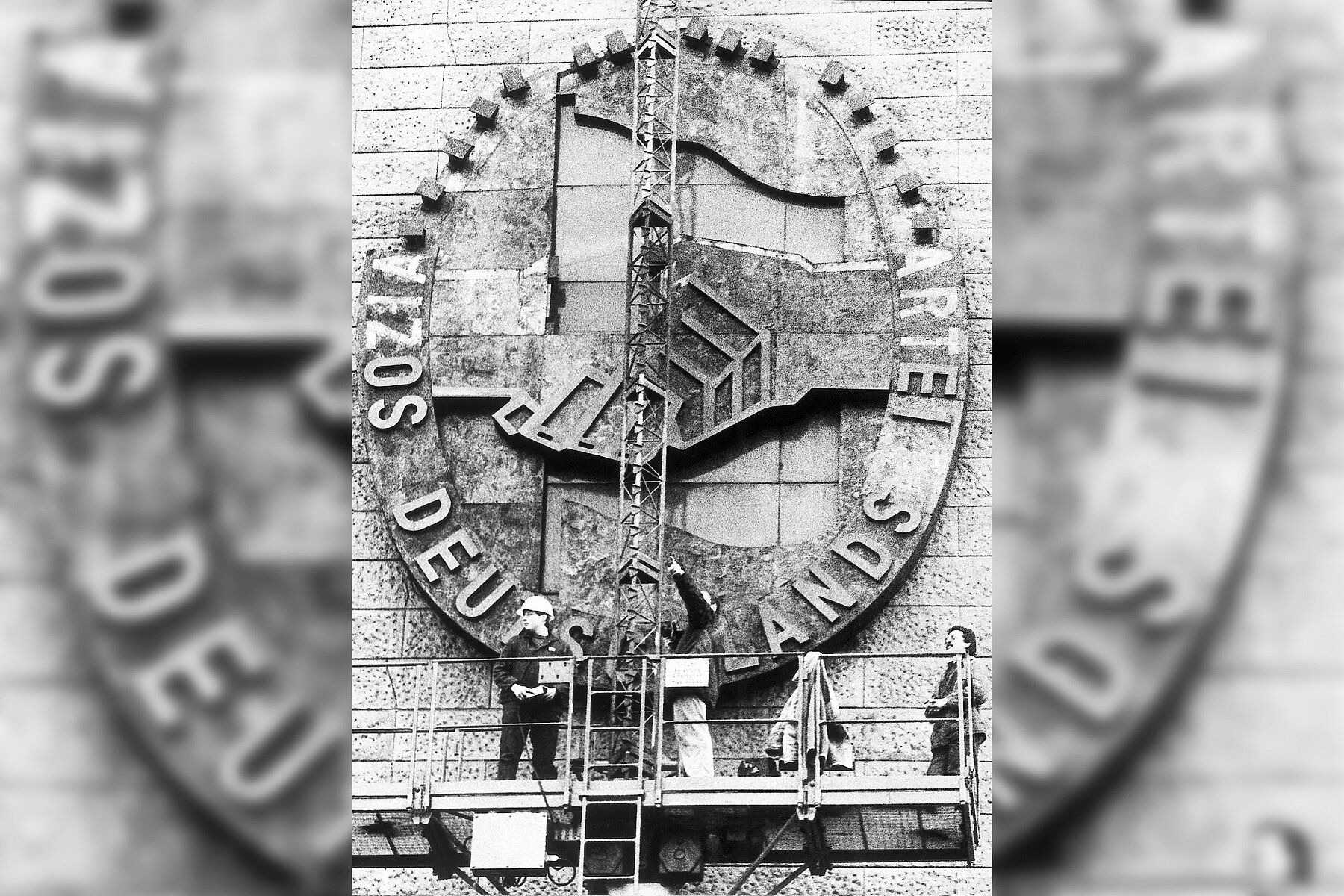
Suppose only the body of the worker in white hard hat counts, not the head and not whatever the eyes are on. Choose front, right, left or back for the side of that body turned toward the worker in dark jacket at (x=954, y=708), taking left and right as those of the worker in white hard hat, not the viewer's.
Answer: left

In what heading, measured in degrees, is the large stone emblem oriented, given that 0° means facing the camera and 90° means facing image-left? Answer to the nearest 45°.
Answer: approximately 0°

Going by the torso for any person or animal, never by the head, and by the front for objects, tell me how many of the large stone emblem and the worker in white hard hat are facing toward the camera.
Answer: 2

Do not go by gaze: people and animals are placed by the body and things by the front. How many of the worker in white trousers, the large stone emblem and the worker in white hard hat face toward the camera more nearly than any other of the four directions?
2

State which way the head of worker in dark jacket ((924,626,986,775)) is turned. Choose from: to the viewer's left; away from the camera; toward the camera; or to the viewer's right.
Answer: to the viewer's left

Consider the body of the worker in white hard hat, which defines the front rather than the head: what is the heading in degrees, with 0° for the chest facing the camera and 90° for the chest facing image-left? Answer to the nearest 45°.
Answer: approximately 0°

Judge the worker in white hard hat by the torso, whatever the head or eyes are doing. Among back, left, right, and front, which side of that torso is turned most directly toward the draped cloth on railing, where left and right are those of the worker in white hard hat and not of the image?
left
